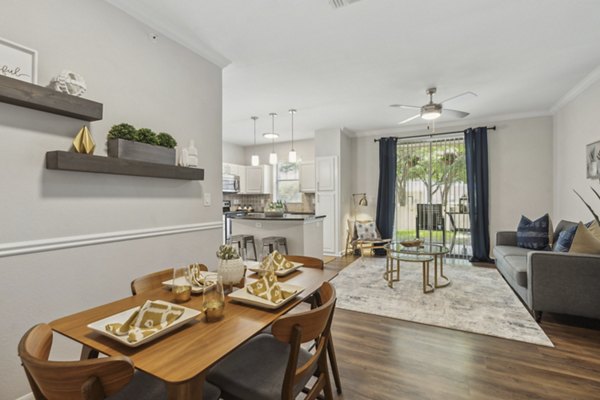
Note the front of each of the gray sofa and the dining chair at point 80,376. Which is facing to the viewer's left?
the gray sofa

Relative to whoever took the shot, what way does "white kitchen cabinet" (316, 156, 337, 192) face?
facing the viewer and to the left of the viewer

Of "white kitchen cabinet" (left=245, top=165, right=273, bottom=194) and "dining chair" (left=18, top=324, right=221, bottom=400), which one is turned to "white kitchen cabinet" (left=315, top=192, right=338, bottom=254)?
the dining chair

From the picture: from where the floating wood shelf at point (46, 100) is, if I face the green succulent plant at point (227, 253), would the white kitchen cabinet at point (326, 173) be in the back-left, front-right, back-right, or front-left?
front-left

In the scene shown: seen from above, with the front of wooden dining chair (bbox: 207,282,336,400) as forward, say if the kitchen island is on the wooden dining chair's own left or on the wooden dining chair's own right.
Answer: on the wooden dining chair's own right

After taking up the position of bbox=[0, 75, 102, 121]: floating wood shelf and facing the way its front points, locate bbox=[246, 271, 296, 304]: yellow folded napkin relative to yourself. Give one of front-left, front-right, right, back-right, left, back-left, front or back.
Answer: front

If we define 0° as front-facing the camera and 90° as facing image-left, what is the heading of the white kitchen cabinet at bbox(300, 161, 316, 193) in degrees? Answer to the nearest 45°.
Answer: approximately 45°

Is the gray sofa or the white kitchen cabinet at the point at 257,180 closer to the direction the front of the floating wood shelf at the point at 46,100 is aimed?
the gray sofa

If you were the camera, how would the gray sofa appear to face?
facing to the left of the viewer

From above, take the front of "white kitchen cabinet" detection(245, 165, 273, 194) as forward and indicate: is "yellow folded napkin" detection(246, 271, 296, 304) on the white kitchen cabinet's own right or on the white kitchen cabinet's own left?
on the white kitchen cabinet's own left

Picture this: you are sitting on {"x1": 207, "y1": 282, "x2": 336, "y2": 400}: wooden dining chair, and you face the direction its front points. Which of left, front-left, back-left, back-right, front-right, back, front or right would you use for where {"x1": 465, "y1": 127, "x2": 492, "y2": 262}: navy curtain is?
right

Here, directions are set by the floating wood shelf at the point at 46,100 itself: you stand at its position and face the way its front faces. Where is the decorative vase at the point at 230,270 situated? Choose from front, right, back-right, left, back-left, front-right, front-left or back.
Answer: front

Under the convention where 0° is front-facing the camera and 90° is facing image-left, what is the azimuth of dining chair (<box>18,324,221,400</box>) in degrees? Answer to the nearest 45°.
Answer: approximately 225°

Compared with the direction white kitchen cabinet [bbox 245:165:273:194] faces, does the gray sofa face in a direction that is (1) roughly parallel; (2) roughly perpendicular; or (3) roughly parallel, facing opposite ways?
roughly perpendicular

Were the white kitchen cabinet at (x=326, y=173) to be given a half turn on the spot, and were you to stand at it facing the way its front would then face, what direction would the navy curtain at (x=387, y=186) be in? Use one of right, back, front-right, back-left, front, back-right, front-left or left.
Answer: front-right

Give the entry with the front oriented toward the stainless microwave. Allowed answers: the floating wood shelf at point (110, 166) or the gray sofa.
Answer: the gray sofa

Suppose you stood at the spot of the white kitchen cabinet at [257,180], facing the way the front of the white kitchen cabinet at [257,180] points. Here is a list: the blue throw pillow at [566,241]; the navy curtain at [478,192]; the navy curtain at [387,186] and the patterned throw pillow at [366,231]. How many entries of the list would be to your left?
4

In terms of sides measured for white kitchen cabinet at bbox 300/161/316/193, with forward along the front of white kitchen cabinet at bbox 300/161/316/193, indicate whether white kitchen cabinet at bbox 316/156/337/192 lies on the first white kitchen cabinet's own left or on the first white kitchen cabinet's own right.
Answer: on the first white kitchen cabinet's own left

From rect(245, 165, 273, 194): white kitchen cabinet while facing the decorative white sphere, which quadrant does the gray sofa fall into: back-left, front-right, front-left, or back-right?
front-left

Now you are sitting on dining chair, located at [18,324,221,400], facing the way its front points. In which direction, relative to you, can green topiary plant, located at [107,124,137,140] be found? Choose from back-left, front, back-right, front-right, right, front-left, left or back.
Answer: front-left
